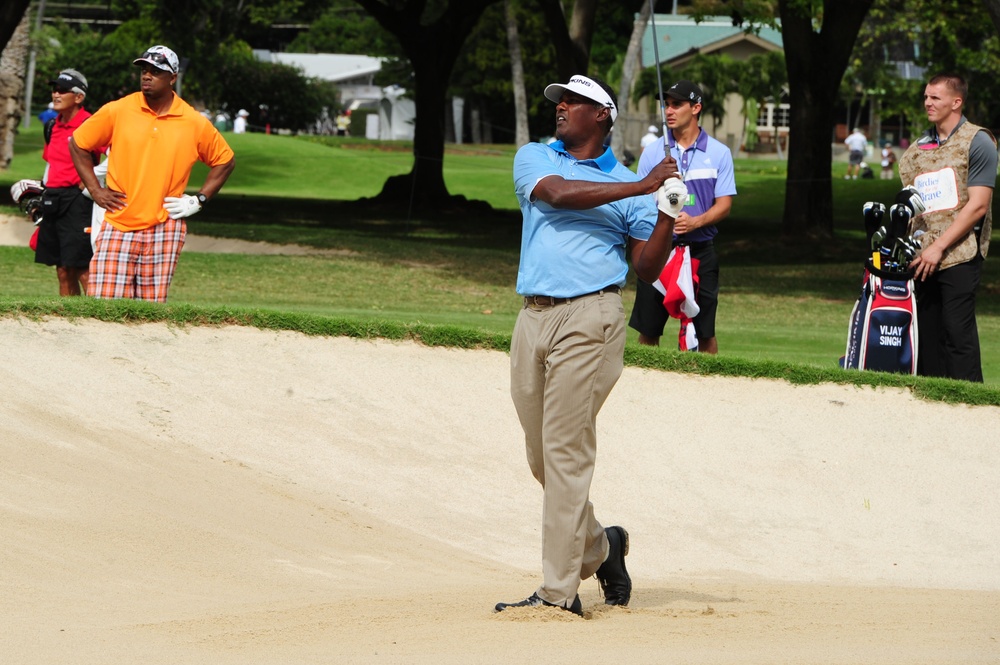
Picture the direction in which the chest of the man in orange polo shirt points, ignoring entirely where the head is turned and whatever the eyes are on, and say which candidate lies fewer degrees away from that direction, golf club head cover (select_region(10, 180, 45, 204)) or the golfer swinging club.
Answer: the golfer swinging club

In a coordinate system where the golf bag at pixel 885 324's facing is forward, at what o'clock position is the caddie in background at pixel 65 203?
The caddie in background is roughly at 3 o'clock from the golf bag.

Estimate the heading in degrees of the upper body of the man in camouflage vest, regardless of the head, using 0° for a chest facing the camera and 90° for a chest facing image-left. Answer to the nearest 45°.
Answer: approximately 45°

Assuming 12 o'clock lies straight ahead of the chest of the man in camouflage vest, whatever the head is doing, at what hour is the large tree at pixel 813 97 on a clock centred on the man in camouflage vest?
The large tree is roughly at 4 o'clock from the man in camouflage vest.

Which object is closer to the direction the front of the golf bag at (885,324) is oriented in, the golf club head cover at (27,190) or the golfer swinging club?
the golfer swinging club

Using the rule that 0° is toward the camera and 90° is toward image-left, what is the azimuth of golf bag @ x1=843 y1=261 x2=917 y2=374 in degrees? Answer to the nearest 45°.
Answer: approximately 0°

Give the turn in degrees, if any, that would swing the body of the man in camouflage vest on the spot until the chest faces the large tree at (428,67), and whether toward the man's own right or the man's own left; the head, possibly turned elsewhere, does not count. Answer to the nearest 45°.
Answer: approximately 90° to the man's own right

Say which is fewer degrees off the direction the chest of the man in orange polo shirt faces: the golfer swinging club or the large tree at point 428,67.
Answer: the golfer swinging club

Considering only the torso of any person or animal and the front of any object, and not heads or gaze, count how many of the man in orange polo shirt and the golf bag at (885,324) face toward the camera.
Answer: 2

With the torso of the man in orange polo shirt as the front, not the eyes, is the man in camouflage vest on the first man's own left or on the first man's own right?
on the first man's own left
